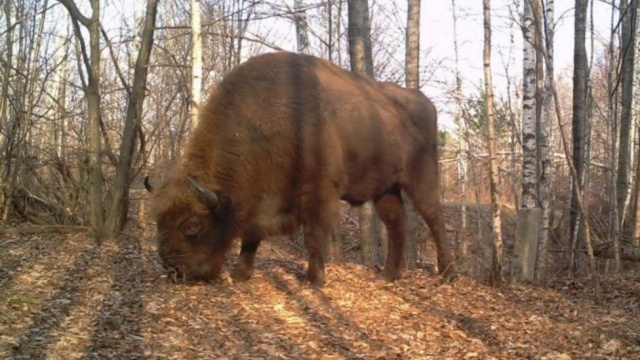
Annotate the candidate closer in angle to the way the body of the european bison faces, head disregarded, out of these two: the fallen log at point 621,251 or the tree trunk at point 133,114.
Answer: the tree trunk

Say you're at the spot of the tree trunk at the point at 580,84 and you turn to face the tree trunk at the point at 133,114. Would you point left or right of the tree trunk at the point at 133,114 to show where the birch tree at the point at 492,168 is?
left

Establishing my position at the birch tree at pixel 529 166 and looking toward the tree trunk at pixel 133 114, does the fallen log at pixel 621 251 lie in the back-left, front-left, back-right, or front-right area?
back-right

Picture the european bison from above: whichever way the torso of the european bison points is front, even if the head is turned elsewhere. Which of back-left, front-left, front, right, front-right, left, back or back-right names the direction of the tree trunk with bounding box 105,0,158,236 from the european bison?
front-right

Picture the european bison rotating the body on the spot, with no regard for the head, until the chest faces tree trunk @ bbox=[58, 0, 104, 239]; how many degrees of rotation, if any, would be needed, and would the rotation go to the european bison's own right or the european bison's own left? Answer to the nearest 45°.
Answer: approximately 45° to the european bison's own right

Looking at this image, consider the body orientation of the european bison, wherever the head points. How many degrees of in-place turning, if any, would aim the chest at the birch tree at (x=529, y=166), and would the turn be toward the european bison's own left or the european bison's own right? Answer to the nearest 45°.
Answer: approximately 135° to the european bison's own right

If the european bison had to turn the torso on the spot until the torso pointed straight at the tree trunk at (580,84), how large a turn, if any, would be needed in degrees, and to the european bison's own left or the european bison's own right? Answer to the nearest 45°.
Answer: approximately 135° to the european bison's own right

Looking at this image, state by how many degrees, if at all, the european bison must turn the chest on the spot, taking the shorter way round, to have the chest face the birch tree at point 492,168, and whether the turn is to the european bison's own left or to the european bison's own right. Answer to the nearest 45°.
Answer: approximately 180°

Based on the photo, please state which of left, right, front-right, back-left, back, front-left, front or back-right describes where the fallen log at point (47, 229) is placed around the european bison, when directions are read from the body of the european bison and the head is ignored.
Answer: front-right

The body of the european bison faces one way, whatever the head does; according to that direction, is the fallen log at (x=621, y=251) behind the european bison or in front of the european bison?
behind

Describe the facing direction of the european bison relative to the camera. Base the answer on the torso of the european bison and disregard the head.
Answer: to the viewer's left

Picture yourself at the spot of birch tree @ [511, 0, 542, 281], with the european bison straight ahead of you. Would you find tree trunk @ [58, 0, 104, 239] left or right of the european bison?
right
